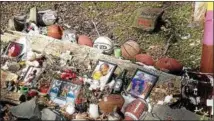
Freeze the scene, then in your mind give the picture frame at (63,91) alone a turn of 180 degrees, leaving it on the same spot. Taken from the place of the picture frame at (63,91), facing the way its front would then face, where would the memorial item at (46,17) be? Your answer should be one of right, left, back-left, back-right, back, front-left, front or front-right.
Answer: front

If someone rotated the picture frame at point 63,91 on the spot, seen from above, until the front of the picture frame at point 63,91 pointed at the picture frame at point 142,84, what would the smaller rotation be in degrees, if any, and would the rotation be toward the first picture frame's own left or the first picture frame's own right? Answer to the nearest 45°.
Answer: approximately 90° to the first picture frame's own left

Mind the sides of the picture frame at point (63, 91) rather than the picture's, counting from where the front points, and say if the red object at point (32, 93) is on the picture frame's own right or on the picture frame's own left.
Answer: on the picture frame's own right

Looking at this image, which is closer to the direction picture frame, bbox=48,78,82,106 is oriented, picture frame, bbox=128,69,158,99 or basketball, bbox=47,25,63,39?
the picture frame

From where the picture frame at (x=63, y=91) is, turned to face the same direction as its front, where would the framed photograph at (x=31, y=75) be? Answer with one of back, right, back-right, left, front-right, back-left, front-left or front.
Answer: back-right

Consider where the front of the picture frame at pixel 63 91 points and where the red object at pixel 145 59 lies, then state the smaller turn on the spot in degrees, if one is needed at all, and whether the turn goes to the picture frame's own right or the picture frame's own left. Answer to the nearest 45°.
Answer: approximately 90° to the picture frame's own left

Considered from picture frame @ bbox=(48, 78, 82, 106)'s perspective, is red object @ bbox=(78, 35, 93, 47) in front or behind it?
behind

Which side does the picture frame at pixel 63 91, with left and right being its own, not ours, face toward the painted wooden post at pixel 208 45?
left

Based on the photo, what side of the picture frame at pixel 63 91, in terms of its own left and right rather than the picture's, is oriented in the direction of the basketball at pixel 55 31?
back

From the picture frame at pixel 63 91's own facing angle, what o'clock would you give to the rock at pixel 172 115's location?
The rock is roughly at 10 o'clock from the picture frame.

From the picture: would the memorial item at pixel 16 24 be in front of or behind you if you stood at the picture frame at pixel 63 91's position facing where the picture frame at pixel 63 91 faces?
behind

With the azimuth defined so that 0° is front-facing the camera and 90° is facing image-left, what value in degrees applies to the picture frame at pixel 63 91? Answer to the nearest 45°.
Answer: approximately 0°

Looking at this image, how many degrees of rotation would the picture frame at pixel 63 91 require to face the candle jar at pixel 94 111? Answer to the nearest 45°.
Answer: approximately 45° to its left
